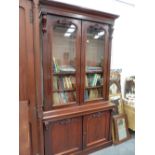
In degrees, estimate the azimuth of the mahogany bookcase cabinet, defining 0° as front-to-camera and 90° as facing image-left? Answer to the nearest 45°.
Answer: approximately 315°
